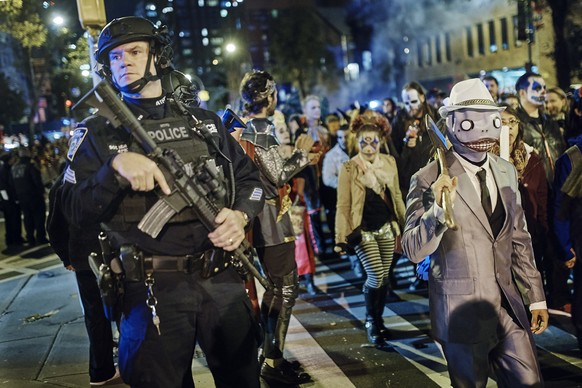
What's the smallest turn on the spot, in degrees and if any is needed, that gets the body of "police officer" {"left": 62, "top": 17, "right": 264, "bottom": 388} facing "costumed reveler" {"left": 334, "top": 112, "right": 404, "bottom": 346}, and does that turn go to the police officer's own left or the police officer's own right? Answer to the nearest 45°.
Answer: approximately 135° to the police officer's own left

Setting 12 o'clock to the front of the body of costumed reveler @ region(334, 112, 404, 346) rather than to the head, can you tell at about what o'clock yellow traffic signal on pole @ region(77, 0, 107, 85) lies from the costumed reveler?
The yellow traffic signal on pole is roughly at 3 o'clock from the costumed reveler.

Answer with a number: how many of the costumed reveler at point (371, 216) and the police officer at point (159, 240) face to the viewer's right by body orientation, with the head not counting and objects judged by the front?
0

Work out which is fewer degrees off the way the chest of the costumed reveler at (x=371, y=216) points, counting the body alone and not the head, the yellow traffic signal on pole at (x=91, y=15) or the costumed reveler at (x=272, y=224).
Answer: the costumed reveler

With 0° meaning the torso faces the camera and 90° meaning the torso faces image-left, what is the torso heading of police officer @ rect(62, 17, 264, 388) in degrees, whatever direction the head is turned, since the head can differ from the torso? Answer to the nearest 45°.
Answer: approximately 0°
